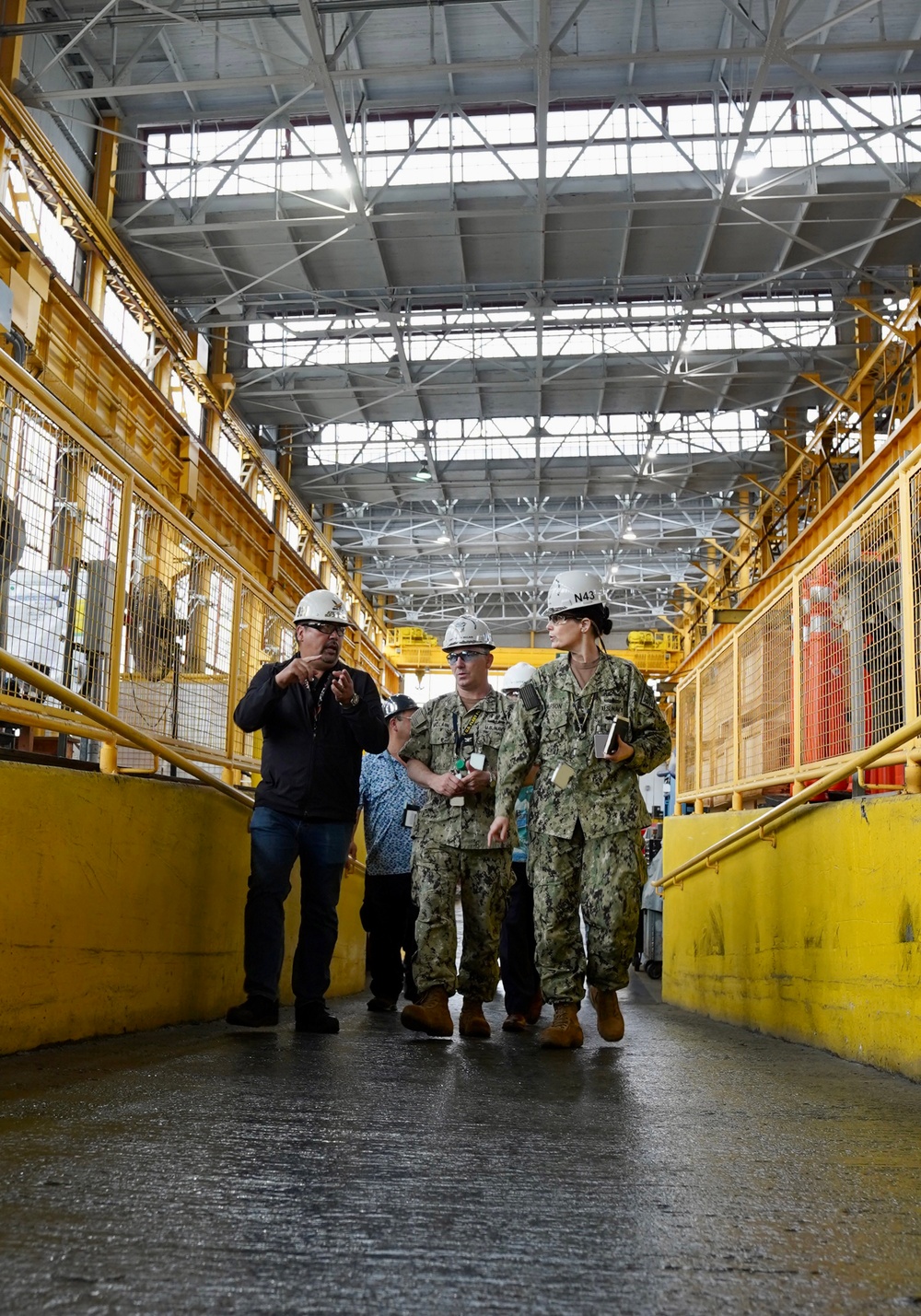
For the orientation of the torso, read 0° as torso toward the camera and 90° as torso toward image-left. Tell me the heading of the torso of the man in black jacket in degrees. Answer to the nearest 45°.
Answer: approximately 0°

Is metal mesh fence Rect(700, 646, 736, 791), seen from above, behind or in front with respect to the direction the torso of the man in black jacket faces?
behind

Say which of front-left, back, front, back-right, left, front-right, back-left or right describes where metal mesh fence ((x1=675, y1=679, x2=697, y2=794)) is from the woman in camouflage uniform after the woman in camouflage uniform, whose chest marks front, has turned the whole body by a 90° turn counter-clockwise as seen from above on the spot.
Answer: left

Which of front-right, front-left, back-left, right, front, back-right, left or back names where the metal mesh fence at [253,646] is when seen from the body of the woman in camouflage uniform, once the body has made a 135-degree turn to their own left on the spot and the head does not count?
left

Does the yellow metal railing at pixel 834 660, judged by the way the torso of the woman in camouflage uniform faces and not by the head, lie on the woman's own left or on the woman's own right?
on the woman's own left

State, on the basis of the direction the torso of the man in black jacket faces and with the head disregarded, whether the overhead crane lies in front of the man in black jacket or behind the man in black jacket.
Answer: behind

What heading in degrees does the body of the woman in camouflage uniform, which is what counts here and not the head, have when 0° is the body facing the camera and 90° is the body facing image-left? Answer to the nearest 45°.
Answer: approximately 0°

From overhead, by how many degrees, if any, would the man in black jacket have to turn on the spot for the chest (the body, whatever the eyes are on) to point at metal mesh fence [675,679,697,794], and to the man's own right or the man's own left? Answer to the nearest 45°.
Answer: approximately 135° to the man's own left
